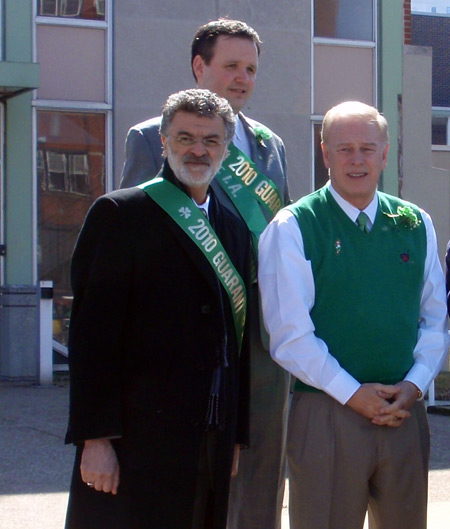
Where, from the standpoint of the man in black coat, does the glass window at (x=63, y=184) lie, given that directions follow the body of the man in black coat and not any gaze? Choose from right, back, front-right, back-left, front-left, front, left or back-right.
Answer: back-left

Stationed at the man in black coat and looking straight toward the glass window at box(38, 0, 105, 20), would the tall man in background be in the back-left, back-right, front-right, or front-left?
front-right

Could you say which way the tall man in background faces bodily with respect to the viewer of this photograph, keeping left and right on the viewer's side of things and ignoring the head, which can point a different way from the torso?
facing the viewer and to the right of the viewer

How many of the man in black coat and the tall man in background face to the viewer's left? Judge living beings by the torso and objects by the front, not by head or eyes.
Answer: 0

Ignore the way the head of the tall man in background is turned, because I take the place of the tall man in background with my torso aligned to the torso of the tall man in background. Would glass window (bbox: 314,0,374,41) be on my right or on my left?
on my left
